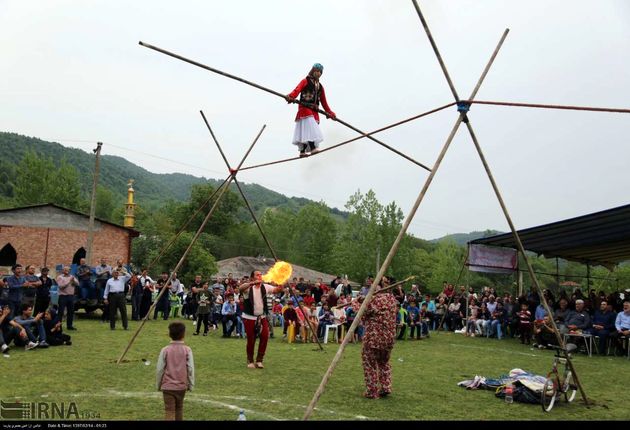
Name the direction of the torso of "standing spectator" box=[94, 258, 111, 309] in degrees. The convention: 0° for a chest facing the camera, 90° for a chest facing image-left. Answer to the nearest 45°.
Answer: approximately 315°

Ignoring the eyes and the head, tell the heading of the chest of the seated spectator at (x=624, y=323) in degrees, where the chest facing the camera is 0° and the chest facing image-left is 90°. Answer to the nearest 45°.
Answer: approximately 45°

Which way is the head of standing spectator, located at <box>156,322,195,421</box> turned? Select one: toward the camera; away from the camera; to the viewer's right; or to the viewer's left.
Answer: away from the camera

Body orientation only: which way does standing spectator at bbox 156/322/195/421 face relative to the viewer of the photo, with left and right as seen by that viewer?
facing away from the viewer

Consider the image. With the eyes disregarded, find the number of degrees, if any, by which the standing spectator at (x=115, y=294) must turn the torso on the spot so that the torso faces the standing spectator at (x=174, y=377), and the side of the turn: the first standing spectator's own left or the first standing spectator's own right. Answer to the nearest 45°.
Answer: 0° — they already face them
